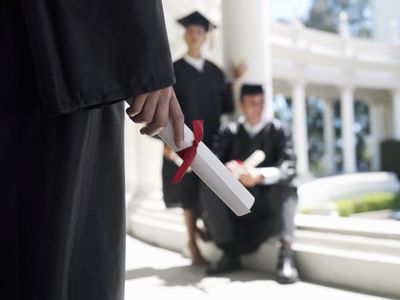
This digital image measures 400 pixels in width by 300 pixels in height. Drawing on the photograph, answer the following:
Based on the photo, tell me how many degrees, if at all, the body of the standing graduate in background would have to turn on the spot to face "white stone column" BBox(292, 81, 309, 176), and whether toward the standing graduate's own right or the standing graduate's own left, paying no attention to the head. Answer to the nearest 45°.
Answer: approximately 180°

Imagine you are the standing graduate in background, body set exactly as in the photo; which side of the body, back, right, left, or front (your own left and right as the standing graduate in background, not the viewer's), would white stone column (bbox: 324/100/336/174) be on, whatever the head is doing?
back

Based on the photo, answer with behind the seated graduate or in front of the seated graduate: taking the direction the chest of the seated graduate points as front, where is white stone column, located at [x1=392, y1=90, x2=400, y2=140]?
behind

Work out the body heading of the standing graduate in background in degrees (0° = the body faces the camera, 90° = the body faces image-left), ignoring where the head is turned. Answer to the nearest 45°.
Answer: approximately 0°

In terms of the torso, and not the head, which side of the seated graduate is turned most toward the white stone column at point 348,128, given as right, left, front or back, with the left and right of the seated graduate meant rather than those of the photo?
back

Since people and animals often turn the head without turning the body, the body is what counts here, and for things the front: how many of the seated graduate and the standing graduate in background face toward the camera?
2

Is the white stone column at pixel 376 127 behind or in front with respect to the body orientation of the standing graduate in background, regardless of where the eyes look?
behind

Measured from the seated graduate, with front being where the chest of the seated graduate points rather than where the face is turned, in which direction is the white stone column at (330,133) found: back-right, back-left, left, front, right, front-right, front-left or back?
back

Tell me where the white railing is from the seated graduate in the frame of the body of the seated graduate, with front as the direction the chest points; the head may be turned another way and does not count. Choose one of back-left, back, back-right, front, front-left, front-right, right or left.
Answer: back
